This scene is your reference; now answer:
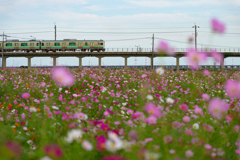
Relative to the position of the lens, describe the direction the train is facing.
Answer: facing to the right of the viewer

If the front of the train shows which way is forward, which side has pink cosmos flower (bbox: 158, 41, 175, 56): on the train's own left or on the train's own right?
on the train's own right

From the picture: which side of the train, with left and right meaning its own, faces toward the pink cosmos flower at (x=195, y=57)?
right
